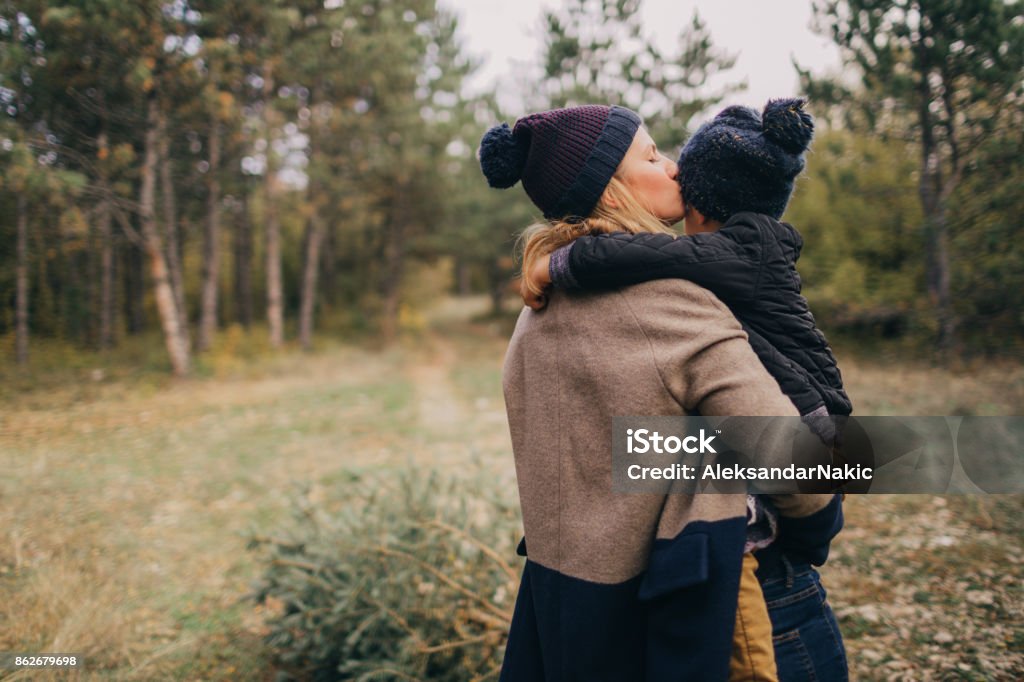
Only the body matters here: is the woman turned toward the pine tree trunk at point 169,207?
no

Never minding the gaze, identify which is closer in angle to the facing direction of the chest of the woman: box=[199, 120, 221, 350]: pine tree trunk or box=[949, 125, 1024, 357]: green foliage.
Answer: the green foliage

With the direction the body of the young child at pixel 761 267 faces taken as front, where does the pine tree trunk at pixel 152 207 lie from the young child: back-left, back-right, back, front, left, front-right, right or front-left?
front

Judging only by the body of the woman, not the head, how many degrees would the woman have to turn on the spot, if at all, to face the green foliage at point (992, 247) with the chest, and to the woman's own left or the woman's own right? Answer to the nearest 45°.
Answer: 0° — they already face it

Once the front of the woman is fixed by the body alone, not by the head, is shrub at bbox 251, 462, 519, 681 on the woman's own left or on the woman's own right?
on the woman's own left

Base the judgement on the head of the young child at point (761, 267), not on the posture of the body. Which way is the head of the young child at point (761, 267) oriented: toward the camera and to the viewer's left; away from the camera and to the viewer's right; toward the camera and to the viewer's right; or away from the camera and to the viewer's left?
away from the camera and to the viewer's left

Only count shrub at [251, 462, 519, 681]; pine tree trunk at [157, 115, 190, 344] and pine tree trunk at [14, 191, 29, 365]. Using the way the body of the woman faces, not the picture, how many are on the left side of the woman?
3

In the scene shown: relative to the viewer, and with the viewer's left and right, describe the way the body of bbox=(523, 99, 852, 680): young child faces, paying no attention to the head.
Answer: facing away from the viewer and to the left of the viewer

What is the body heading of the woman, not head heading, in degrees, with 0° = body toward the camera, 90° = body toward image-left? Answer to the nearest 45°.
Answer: approximately 225°
